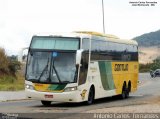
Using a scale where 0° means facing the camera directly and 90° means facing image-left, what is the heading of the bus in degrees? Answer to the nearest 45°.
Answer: approximately 45°
